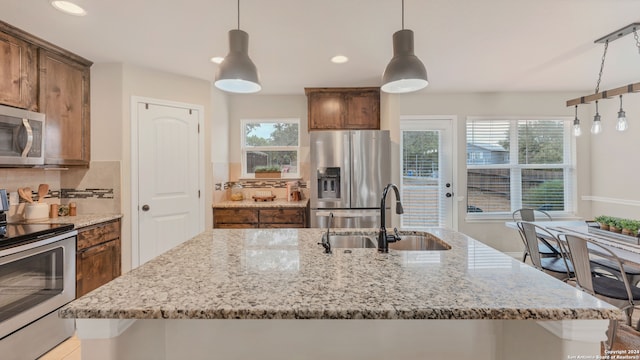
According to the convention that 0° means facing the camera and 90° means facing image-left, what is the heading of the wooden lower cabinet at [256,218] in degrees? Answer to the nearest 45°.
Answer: approximately 0°

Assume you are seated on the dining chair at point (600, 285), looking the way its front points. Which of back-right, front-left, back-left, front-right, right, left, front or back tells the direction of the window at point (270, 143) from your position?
back-left

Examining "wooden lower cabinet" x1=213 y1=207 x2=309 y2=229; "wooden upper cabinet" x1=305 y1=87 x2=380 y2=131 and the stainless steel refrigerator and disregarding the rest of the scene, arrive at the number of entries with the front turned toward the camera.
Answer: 3

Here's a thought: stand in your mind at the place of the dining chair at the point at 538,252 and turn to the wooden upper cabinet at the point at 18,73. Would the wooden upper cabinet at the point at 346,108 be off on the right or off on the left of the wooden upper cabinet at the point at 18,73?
right

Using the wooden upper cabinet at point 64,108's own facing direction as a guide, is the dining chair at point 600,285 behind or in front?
in front

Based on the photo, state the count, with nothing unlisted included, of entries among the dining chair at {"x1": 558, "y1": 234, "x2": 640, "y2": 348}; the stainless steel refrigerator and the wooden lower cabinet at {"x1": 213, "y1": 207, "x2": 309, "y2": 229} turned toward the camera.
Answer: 2

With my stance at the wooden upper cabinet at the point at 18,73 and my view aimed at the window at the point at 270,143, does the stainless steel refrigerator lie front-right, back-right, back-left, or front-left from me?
front-right

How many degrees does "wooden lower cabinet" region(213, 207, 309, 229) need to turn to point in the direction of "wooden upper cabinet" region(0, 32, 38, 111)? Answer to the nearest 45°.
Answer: approximately 45° to its right

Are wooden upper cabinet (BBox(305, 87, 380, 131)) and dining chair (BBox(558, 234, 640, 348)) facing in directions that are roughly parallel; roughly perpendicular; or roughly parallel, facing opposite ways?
roughly perpendicular

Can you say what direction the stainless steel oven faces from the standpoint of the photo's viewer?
facing the viewer and to the right of the viewer

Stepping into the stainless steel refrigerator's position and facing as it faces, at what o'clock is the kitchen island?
The kitchen island is roughly at 12 o'clock from the stainless steel refrigerator.

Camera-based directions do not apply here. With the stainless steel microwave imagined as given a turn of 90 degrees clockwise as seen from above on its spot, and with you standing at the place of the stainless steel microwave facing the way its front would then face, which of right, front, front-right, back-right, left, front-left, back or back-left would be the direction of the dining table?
left

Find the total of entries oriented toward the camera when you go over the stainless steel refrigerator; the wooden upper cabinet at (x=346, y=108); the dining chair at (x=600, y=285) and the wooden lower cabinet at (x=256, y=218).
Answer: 3

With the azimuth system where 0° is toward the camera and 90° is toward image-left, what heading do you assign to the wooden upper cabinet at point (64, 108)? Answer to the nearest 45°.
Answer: approximately 315°

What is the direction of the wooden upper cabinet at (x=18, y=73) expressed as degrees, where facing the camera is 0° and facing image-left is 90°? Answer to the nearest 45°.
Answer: approximately 315°

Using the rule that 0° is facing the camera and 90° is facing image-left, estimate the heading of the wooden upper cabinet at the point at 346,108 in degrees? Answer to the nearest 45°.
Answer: approximately 0°

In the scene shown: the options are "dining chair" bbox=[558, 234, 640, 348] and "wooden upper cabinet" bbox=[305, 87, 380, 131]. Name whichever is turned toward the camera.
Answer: the wooden upper cabinet

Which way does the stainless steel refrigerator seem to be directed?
toward the camera

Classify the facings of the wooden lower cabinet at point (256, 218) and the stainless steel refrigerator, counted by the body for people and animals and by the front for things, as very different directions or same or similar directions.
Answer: same or similar directions
